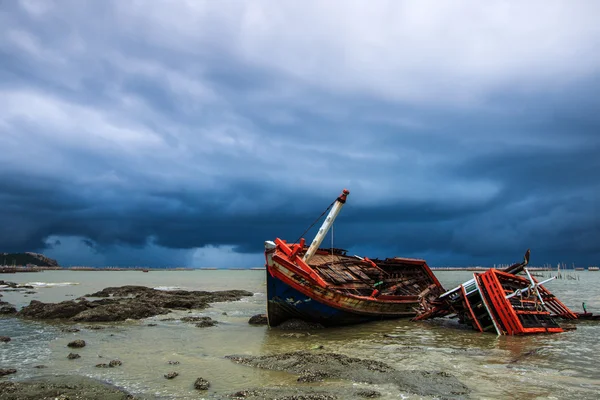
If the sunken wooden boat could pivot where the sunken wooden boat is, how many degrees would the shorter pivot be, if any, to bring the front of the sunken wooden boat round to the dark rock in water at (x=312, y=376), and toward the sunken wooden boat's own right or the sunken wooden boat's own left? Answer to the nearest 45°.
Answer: approximately 45° to the sunken wooden boat's own left

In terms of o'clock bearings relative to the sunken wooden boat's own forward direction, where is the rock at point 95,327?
The rock is roughly at 1 o'clock from the sunken wooden boat.

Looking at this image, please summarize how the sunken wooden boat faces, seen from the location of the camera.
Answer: facing the viewer and to the left of the viewer

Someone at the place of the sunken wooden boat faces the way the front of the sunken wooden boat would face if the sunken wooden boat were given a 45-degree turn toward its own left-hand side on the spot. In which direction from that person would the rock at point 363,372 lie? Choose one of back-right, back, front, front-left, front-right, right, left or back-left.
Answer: front

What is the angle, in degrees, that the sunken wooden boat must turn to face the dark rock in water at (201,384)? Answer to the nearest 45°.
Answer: approximately 45° to its left

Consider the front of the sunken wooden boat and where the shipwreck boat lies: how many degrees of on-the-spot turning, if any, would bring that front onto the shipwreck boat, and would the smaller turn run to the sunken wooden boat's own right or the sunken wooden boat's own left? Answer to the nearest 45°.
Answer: approximately 135° to the sunken wooden boat's own left

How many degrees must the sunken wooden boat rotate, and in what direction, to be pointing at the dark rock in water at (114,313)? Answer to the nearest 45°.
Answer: approximately 45° to its right

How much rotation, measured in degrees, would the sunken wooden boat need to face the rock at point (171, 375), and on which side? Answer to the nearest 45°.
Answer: approximately 45° to its left
